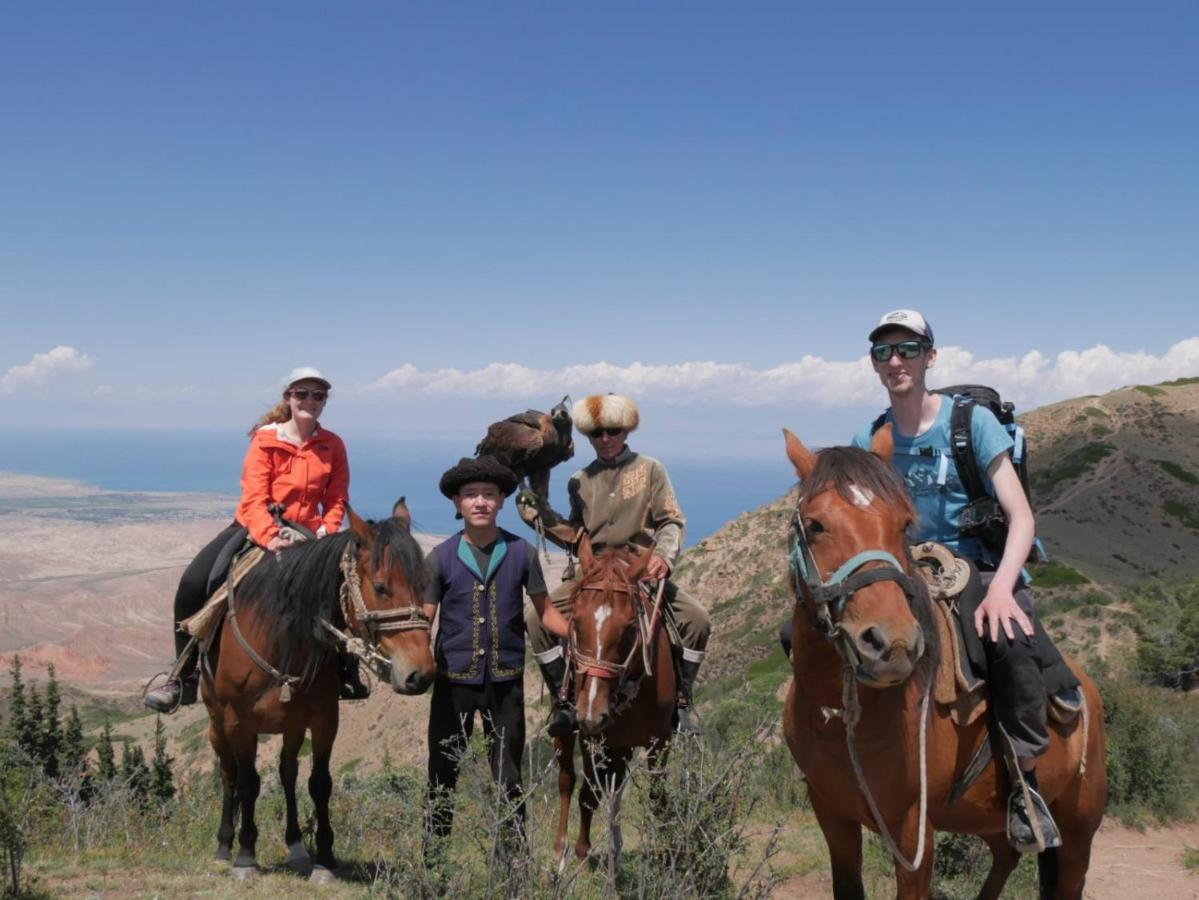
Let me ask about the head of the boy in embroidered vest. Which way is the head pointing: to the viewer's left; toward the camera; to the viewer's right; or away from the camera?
toward the camera

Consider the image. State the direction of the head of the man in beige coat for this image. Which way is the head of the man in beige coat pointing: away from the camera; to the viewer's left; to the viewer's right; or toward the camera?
toward the camera

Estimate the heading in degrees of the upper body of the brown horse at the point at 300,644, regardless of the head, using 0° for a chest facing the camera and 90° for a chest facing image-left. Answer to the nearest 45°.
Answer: approximately 315°

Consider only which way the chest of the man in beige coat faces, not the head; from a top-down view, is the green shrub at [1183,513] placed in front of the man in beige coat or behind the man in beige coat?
behind

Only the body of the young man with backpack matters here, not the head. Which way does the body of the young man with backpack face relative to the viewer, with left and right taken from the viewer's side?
facing the viewer and to the left of the viewer

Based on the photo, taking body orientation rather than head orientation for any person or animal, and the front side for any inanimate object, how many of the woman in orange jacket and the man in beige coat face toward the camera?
2

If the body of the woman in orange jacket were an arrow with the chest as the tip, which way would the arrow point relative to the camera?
toward the camera

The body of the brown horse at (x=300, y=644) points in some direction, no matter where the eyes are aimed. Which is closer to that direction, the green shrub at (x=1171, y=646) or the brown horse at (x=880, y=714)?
the brown horse

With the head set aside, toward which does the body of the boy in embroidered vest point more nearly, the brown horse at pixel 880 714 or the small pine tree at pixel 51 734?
the brown horse

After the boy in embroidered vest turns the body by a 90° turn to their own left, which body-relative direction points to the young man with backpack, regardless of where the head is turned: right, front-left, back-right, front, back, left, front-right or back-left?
front-right

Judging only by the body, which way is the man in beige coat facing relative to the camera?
toward the camera
